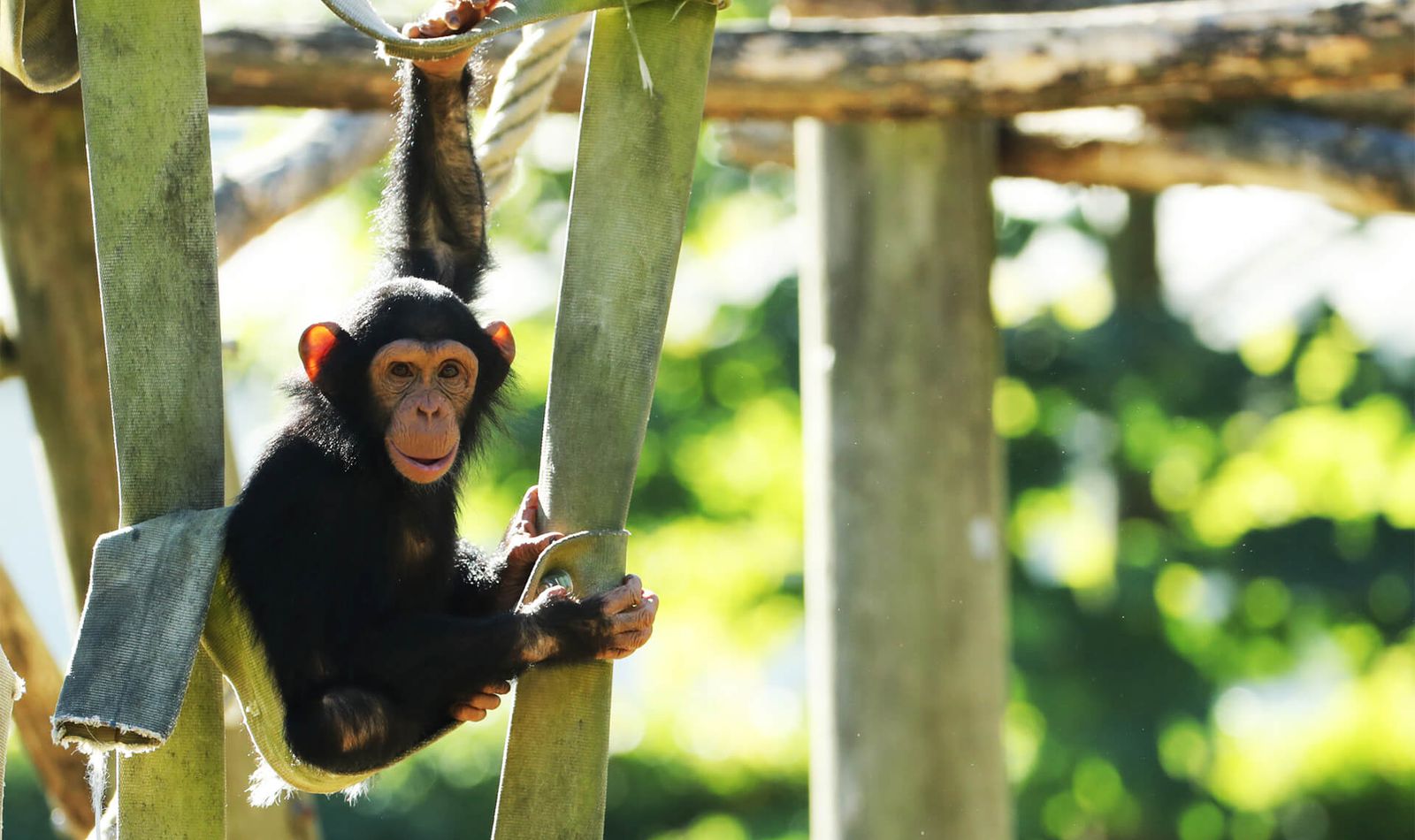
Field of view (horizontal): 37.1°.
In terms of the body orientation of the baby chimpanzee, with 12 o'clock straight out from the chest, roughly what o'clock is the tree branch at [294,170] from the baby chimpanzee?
The tree branch is roughly at 7 o'clock from the baby chimpanzee.

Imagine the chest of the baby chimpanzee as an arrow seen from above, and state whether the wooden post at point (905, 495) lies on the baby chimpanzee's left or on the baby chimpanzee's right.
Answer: on the baby chimpanzee's left

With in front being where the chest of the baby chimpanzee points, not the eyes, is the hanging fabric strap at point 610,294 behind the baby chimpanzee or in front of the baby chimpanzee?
in front

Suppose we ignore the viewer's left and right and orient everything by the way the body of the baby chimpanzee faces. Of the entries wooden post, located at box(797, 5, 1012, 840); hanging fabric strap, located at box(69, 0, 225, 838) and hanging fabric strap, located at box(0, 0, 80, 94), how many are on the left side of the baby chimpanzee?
1

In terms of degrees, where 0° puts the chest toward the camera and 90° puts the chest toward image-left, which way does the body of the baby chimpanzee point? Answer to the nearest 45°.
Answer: approximately 315°
